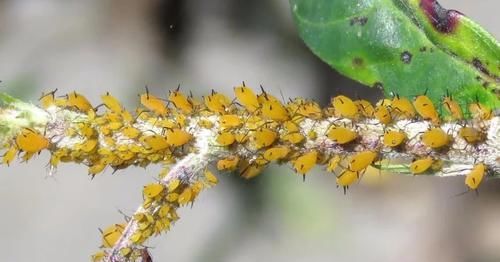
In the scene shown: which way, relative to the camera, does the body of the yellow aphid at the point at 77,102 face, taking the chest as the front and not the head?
to the viewer's right
